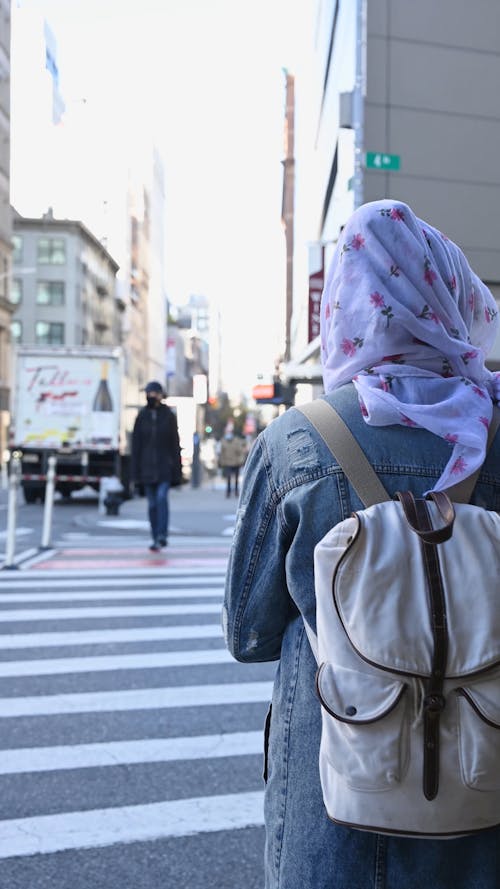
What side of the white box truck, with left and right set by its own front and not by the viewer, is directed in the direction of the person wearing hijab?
back

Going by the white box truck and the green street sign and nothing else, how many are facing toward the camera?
1

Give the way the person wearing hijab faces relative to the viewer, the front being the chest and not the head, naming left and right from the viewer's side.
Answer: facing away from the viewer

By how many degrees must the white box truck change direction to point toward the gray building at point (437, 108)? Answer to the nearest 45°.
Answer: approximately 135° to its right

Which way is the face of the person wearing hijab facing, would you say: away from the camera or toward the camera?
away from the camera

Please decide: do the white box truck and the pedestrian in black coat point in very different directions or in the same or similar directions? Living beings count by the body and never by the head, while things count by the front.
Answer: very different directions

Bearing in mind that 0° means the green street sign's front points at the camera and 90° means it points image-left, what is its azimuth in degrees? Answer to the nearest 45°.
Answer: approximately 0°

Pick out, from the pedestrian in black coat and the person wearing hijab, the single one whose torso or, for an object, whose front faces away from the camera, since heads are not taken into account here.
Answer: the person wearing hijab

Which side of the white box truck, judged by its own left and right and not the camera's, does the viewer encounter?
back

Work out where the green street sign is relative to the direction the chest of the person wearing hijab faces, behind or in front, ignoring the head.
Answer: in front

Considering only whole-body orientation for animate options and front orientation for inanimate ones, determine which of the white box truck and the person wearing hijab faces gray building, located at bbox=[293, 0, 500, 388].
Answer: the person wearing hijab

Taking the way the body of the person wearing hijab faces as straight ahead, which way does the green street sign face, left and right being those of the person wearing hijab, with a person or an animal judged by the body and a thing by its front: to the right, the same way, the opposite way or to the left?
the opposite way

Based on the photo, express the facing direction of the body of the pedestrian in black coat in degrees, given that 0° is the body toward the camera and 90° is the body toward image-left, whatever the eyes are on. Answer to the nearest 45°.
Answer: approximately 0°
